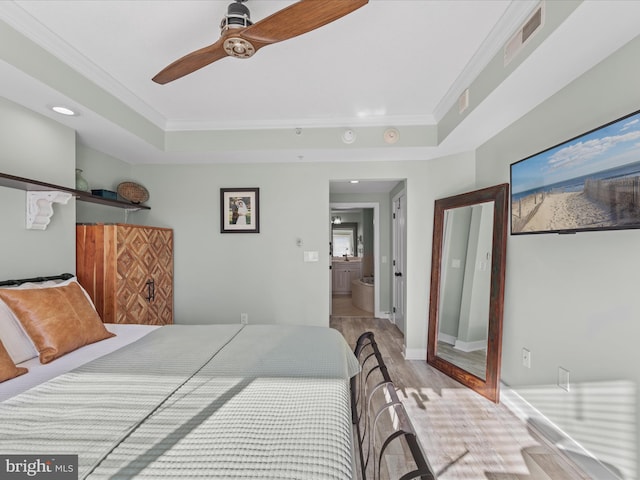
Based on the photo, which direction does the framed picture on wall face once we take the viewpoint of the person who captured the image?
facing the viewer

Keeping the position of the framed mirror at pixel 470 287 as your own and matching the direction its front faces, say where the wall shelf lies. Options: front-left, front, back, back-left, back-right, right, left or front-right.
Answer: front

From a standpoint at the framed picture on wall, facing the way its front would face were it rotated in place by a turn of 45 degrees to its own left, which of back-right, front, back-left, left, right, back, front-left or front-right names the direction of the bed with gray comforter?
front-right

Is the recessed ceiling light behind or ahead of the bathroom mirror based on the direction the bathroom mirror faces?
ahead

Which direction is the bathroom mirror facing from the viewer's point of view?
toward the camera

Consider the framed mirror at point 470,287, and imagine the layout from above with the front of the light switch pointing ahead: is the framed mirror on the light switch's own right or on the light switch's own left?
on the light switch's own left

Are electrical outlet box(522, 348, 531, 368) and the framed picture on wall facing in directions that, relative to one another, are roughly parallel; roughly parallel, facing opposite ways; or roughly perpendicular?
roughly perpendicular

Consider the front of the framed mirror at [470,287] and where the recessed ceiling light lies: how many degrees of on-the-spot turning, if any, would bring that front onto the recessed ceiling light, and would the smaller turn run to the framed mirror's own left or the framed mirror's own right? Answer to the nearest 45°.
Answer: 0° — it already faces it

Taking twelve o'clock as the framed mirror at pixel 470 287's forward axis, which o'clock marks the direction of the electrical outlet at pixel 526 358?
The electrical outlet is roughly at 9 o'clock from the framed mirror.

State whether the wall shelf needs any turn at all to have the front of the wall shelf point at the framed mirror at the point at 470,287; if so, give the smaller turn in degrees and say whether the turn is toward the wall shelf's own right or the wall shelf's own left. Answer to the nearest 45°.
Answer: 0° — it already faces it

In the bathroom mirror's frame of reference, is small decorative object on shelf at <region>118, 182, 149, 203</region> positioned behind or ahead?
ahead

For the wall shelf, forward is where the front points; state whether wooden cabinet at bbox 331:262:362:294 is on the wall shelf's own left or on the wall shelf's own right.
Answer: on the wall shelf's own left

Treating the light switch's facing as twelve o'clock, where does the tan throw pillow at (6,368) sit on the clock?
The tan throw pillow is roughly at 1 o'clock from the light switch.

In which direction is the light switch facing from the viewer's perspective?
toward the camera

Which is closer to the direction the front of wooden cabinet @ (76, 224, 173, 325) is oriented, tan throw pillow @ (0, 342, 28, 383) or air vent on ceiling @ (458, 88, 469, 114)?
the air vent on ceiling

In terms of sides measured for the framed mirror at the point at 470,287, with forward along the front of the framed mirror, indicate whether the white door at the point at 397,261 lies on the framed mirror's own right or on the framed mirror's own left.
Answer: on the framed mirror's own right

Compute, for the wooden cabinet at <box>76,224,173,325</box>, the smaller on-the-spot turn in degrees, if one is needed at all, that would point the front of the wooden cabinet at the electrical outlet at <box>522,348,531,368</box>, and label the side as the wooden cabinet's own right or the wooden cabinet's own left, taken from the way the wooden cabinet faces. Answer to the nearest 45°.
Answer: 0° — it already faces it

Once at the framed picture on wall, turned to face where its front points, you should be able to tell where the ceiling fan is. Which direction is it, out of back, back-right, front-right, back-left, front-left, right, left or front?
front
